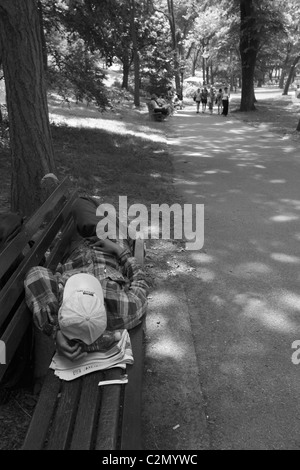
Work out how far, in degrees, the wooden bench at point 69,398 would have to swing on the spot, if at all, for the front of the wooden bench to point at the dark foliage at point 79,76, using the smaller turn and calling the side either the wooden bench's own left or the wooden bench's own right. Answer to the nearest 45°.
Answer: approximately 90° to the wooden bench's own left

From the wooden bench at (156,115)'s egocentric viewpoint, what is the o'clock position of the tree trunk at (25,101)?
The tree trunk is roughly at 3 o'clock from the wooden bench.

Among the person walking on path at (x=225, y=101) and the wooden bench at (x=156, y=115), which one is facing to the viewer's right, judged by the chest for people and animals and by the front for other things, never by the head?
the wooden bench

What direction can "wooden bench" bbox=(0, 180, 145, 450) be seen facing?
to the viewer's right

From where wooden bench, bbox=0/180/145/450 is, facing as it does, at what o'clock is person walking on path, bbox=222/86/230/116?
The person walking on path is roughly at 10 o'clock from the wooden bench.

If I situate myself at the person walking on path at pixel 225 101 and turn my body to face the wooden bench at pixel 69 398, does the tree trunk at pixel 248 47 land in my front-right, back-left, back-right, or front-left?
back-left

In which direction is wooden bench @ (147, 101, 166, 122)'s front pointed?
to the viewer's right

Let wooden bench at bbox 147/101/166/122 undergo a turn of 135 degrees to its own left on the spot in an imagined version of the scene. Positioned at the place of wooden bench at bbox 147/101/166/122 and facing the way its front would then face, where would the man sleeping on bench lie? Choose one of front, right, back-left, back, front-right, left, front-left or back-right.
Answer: back-left
